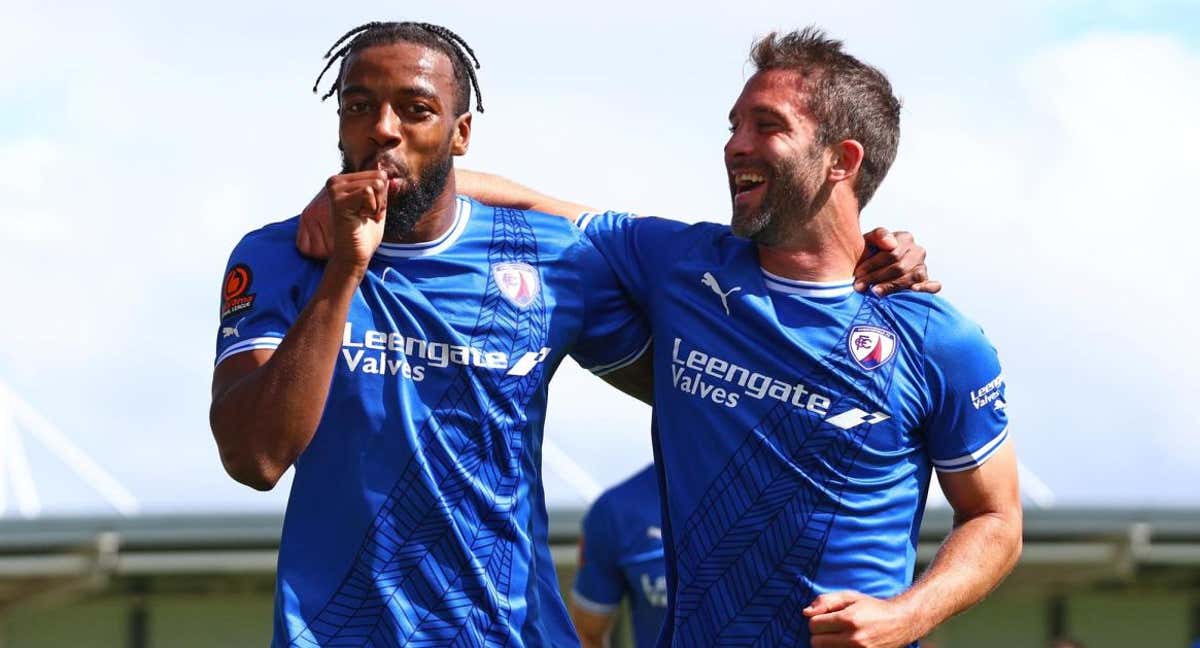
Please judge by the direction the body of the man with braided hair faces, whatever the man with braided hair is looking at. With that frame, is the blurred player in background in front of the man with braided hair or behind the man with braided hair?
behind

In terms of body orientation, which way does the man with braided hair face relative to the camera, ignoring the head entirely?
toward the camera

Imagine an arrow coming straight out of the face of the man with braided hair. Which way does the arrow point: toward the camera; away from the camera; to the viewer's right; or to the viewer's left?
toward the camera
